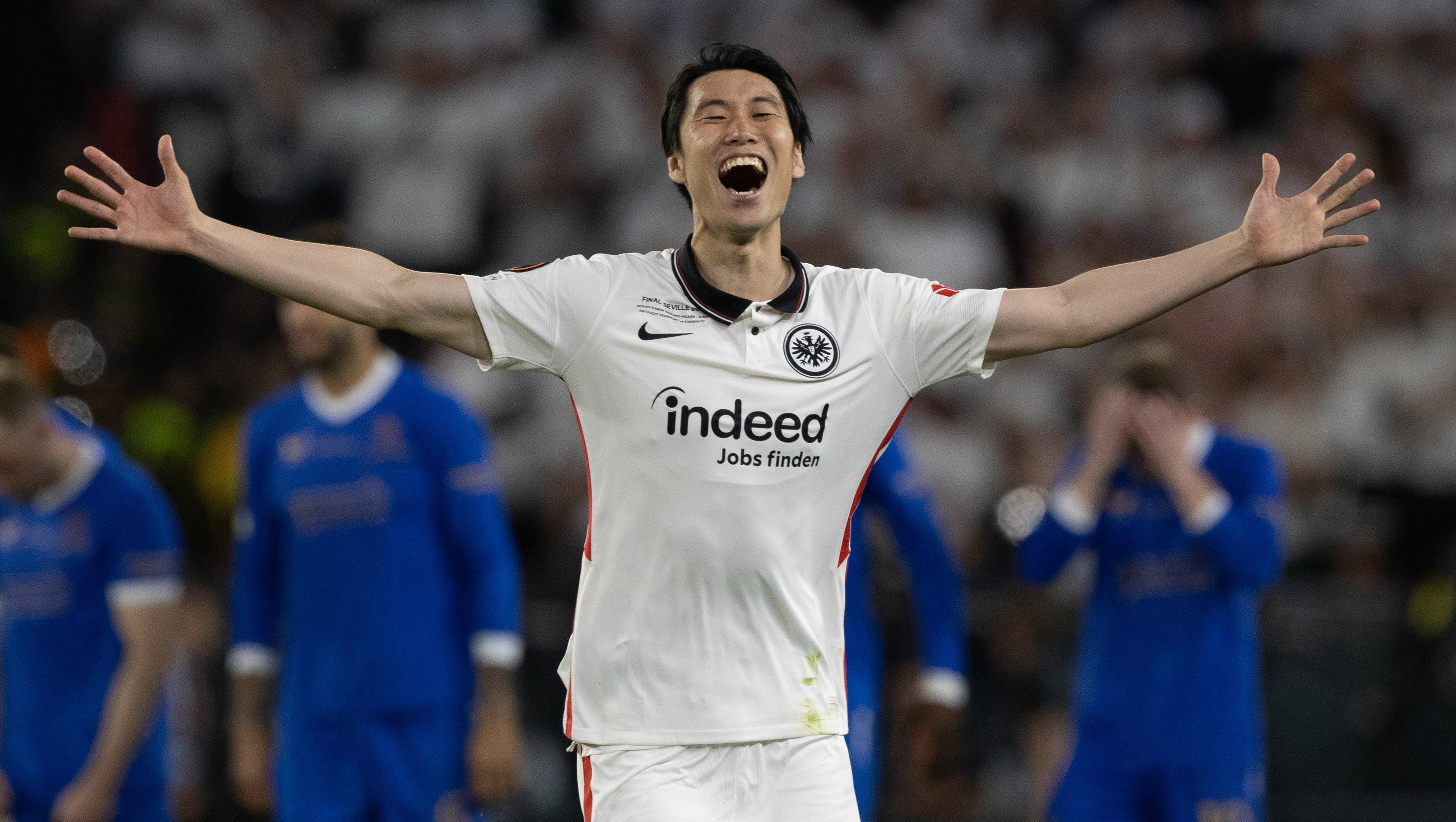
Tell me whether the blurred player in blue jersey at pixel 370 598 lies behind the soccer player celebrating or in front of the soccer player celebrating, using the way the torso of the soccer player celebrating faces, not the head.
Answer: behind

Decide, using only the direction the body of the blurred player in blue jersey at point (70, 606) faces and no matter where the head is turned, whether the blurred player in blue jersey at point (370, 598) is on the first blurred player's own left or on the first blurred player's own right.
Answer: on the first blurred player's own left

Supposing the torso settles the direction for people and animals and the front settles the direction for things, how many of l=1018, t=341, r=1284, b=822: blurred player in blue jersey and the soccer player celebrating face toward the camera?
2

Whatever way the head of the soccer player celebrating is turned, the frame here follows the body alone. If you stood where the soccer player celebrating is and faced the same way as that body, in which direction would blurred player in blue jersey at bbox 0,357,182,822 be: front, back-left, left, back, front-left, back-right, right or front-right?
back-right

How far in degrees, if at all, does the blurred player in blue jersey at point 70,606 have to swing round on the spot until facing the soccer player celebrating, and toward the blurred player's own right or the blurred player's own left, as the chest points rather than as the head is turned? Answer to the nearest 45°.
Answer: approximately 90° to the blurred player's own left

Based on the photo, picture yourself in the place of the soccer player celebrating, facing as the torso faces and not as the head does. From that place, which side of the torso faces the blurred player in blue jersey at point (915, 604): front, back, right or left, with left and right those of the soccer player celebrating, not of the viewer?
back

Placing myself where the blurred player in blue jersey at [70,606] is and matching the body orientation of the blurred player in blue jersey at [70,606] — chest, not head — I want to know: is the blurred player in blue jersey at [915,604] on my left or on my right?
on my left
